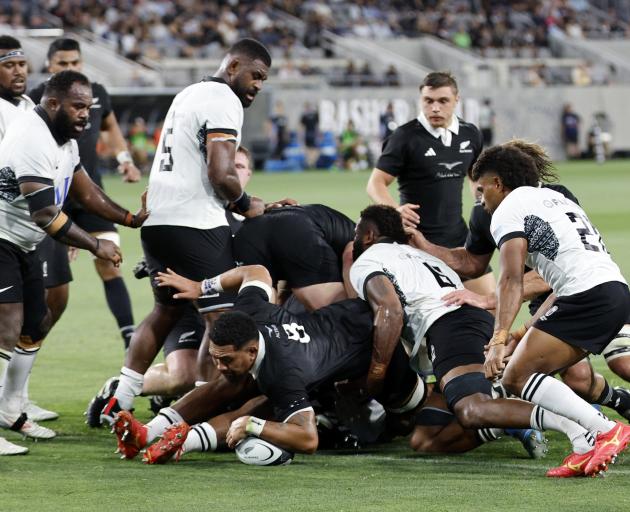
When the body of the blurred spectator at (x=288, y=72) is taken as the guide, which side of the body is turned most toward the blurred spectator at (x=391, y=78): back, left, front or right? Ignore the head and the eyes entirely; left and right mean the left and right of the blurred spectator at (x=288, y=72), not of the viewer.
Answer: left

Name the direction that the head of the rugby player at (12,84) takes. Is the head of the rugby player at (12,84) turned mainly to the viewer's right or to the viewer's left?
to the viewer's right

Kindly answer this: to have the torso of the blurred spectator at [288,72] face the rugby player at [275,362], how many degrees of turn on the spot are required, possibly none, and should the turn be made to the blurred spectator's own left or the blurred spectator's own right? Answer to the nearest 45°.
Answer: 0° — they already face them

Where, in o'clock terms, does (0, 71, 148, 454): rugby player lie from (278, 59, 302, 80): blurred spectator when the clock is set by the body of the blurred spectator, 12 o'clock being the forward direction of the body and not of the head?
The rugby player is roughly at 12 o'clock from the blurred spectator.

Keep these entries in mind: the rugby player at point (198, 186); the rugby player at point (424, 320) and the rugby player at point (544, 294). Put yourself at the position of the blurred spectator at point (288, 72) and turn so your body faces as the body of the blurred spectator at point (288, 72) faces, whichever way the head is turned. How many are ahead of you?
3

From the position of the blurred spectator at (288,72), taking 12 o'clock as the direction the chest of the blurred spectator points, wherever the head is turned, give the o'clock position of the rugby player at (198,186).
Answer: The rugby player is roughly at 12 o'clock from the blurred spectator.

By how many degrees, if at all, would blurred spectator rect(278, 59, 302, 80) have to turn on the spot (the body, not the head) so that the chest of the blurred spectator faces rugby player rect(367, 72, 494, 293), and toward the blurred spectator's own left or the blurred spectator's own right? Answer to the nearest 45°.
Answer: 0° — they already face them

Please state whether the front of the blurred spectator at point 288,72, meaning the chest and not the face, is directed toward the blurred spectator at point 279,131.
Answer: yes

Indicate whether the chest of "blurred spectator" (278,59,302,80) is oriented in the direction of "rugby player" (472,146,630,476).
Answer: yes

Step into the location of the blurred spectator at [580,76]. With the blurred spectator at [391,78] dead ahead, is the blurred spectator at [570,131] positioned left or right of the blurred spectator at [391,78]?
left

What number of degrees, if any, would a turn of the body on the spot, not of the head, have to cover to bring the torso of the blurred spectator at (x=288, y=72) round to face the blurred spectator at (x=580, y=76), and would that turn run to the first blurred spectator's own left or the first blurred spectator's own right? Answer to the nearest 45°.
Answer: approximately 90° to the first blurred spectator's own left

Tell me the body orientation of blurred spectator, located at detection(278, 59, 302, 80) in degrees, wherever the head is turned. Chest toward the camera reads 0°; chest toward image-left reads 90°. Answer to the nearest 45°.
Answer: approximately 0°

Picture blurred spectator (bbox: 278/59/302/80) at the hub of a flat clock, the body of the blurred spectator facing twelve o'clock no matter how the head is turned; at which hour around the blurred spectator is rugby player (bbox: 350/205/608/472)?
The rugby player is roughly at 12 o'clock from the blurred spectator.

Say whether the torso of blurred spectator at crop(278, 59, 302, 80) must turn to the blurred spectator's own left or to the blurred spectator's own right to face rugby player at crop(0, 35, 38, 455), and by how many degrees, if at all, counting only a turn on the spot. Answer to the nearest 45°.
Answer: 0° — they already face them

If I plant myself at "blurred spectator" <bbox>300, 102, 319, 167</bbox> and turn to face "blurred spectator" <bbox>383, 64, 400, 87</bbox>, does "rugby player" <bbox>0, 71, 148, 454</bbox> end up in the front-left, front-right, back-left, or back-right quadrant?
back-right

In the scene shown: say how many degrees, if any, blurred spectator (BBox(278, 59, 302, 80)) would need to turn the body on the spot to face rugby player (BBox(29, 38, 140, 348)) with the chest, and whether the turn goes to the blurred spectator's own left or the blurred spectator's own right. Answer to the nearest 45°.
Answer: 0° — they already face them
